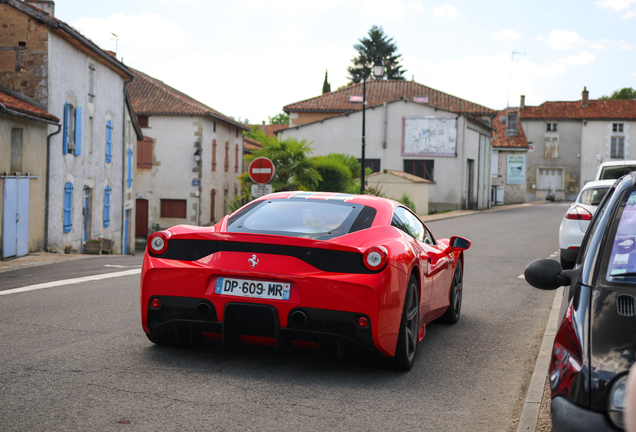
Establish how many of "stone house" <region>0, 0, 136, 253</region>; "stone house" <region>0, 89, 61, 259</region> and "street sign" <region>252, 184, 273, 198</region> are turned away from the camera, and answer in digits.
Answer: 0

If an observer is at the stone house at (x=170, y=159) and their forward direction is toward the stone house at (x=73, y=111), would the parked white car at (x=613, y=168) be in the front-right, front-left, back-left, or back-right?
front-left

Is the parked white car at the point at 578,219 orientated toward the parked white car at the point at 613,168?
yes

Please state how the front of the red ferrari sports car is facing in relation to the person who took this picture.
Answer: facing away from the viewer and to the right of the viewer

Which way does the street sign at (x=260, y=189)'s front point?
toward the camera

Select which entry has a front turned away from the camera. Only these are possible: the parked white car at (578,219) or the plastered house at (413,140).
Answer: the parked white car

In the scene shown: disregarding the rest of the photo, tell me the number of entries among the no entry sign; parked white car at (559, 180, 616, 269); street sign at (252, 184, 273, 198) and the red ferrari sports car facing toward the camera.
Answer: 2

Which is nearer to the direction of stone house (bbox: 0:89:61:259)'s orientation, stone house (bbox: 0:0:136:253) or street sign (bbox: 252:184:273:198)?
the street sign

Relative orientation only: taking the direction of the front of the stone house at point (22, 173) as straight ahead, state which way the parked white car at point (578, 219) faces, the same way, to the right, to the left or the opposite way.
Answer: to the left

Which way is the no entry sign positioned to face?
toward the camera

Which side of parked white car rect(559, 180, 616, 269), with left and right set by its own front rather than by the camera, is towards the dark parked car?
back

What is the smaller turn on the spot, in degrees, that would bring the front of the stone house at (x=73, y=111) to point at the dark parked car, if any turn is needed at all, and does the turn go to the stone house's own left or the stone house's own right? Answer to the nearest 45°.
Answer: approximately 45° to the stone house's own right

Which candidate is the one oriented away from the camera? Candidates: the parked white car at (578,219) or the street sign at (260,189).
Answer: the parked white car

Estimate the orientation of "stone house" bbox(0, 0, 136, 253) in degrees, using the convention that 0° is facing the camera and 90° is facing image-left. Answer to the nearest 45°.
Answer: approximately 315°

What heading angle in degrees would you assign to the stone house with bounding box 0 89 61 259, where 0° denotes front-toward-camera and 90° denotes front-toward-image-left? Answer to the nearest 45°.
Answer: approximately 315°

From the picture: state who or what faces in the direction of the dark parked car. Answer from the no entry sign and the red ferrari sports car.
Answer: the no entry sign

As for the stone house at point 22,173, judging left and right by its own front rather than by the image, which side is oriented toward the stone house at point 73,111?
left

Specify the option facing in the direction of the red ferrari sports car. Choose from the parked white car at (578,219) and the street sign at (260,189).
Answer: the street sign

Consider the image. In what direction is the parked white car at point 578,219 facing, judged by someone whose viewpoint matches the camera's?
facing away from the viewer

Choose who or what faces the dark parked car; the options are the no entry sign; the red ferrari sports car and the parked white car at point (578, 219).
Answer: the no entry sign
